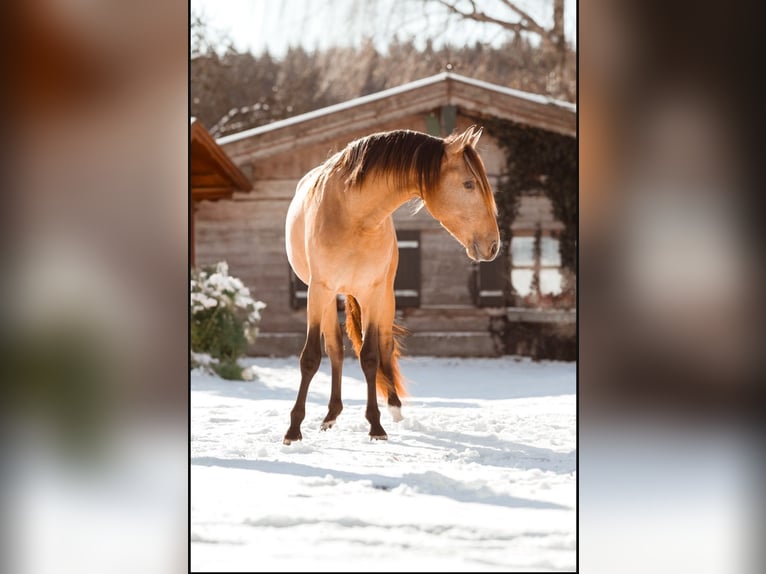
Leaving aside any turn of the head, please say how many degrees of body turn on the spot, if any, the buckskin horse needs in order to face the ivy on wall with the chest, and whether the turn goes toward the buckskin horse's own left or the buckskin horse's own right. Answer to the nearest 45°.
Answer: approximately 180°

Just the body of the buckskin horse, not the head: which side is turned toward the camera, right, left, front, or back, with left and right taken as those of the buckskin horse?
front

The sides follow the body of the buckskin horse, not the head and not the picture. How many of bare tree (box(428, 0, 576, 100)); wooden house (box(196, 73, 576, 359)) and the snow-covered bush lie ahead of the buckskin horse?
0

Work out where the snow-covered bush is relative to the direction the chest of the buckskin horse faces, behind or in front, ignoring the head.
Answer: behind

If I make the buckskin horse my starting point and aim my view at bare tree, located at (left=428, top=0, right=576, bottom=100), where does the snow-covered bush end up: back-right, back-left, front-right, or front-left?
front-left

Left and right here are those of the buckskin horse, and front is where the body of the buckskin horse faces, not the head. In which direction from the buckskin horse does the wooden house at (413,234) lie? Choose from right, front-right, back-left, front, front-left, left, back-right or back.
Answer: back

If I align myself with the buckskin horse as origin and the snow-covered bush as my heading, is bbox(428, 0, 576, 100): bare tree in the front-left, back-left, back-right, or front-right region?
front-right

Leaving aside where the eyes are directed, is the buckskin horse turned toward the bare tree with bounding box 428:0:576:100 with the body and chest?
no

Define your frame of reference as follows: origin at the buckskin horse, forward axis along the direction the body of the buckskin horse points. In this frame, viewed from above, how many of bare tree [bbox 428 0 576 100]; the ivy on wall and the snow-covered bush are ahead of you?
0
